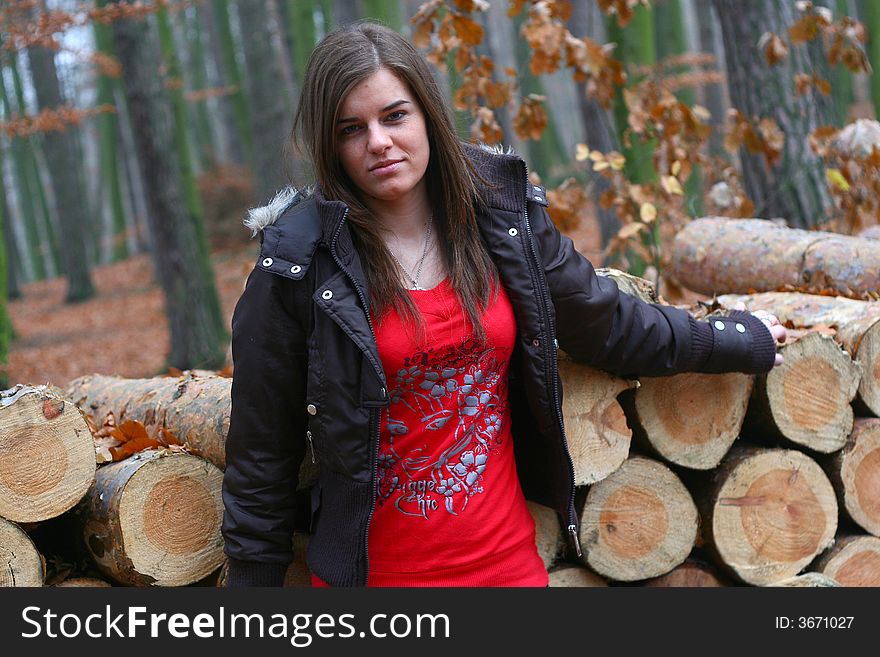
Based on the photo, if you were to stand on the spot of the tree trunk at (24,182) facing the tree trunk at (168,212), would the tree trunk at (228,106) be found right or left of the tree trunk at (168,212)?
left

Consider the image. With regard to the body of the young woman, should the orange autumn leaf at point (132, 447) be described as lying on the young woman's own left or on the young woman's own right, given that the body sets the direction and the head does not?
on the young woman's own right

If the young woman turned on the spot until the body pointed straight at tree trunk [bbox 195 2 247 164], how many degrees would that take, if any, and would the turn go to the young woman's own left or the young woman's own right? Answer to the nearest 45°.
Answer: approximately 180°

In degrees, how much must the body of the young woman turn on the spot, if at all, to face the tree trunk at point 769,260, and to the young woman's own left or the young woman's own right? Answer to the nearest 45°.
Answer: approximately 135° to the young woman's own left

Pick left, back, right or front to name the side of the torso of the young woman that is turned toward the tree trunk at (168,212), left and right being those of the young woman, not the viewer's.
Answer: back

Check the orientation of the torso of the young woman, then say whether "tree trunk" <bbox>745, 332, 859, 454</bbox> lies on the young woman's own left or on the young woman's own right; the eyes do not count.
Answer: on the young woman's own left

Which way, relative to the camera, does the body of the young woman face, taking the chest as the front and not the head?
toward the camera

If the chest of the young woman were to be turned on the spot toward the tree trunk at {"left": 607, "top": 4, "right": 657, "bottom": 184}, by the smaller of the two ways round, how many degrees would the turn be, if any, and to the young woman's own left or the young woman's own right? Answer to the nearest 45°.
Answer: approximately 180°
